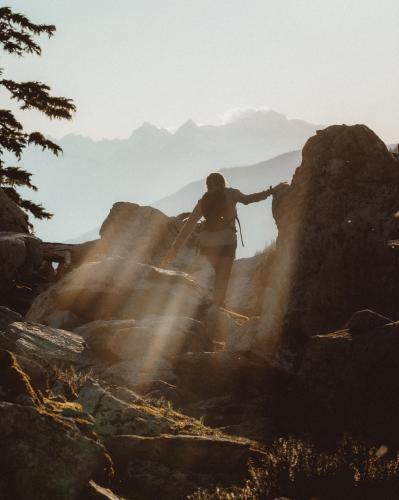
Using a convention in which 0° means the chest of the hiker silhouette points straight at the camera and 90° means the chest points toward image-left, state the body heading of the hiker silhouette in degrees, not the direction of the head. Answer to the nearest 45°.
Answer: approximately 180°

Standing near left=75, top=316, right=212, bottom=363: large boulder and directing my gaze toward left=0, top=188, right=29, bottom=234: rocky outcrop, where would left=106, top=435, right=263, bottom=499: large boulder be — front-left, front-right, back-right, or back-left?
back-left

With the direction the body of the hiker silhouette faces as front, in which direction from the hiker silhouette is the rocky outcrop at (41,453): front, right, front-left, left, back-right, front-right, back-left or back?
back

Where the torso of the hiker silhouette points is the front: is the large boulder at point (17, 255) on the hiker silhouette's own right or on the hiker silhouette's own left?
on the hiker silhouette's own left

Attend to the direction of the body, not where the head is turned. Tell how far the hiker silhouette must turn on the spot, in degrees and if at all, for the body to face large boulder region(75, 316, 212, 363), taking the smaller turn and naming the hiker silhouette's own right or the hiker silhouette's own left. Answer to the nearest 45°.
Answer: approximately 135° to the hiker silhouette's own left

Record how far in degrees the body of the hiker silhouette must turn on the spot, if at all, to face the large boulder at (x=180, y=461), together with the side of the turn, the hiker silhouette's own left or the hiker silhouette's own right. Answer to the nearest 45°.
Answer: approximately 180°

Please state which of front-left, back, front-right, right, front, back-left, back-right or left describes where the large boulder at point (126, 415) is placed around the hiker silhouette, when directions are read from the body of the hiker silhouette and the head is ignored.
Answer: back

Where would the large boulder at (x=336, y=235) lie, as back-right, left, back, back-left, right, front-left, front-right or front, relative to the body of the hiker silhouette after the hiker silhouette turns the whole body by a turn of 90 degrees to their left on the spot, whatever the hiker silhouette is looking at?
back-left
